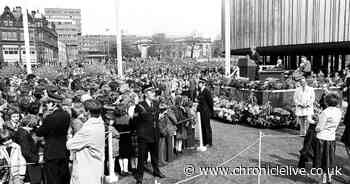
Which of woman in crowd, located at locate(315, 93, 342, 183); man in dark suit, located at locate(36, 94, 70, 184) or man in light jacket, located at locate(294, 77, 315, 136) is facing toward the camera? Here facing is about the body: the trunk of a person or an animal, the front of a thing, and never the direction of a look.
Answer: the man in light jacket

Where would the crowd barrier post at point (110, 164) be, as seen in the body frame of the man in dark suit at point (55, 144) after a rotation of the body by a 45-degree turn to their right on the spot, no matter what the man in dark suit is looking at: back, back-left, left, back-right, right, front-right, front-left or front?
right

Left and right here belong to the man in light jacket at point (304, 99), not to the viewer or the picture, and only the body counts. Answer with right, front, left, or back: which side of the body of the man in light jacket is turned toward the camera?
front

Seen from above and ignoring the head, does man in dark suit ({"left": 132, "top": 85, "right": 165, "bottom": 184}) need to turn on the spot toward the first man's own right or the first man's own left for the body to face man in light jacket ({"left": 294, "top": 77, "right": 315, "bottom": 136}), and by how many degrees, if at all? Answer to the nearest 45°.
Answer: approximately 90° to the first man's own left

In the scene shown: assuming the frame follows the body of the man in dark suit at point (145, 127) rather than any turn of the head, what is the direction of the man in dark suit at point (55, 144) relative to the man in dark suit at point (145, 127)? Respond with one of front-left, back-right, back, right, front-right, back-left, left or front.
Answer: right

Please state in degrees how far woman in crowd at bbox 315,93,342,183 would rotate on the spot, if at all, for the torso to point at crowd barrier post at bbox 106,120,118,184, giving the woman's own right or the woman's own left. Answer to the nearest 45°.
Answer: approximately 45° to the woman's own left

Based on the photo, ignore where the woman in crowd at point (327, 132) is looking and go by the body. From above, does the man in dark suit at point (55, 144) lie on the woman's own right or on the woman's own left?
on the woman's own left

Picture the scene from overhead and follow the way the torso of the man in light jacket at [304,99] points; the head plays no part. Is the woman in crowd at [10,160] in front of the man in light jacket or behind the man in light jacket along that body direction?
in front

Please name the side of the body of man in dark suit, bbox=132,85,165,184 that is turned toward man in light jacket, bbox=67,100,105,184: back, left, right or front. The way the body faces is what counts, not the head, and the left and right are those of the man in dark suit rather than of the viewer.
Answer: right

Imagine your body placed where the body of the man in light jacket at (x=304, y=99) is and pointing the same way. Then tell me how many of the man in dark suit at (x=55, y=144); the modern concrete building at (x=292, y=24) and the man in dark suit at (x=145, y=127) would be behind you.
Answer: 1

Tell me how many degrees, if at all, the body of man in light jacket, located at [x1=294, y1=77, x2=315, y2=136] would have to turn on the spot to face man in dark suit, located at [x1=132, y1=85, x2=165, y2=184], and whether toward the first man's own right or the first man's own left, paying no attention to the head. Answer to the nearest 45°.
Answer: approximately 45° to the first man's own right

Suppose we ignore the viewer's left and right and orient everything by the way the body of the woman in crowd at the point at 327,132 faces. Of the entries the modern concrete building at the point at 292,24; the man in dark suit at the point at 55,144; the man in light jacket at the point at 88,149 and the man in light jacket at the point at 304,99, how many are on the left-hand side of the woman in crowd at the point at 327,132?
2

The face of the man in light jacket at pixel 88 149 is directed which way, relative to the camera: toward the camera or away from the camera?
away from the camera

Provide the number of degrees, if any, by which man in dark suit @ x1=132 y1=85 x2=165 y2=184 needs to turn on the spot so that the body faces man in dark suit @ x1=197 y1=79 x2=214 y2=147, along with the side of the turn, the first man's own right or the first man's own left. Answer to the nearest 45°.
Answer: approximately 90° to the first man's own left

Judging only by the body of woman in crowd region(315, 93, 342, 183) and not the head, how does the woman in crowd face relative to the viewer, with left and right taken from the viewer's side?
facing away from the viewer and to the left of the viewer
